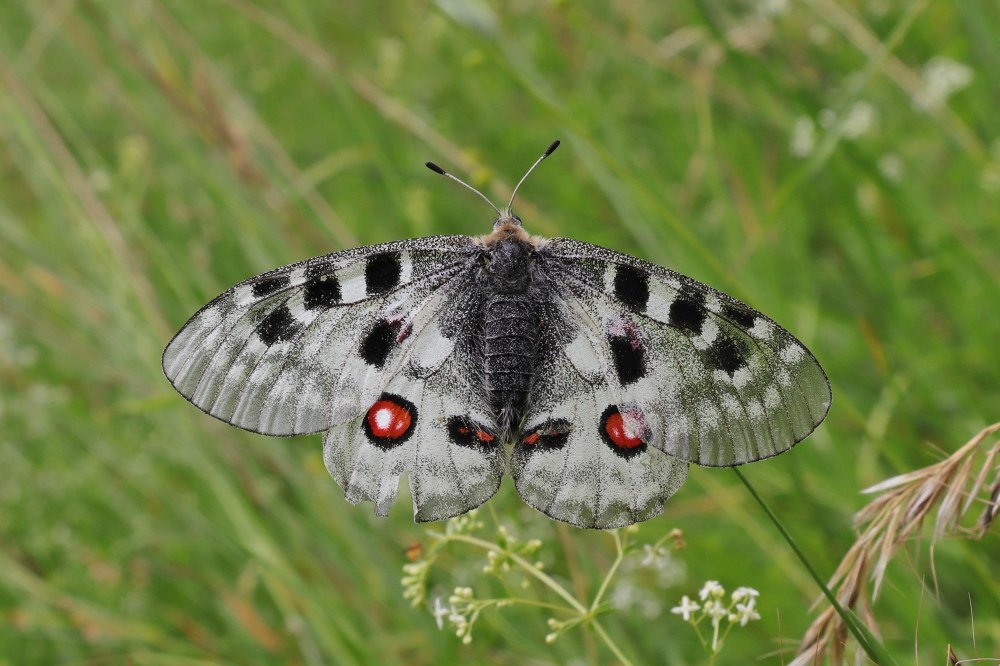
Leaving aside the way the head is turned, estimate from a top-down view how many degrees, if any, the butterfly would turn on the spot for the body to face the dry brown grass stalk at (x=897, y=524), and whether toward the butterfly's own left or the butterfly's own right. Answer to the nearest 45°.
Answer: approximately 135° to the butterfly's own right

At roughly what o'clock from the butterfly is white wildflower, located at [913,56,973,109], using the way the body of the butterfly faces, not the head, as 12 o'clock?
The white wildflower is roughly at 2 o'clock from the butterfly.

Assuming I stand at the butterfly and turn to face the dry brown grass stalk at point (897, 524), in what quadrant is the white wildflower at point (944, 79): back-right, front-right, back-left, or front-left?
front-left

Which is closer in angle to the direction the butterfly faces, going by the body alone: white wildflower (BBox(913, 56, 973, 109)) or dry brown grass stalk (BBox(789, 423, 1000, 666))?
the white wildflower

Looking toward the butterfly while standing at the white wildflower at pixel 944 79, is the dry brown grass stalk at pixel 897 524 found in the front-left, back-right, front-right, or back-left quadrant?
front-left

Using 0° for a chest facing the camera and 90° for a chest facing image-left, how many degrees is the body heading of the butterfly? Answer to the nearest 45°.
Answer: approximately 180°

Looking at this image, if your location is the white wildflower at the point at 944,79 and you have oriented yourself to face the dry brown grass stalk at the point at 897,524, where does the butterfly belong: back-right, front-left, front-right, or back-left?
front-right
